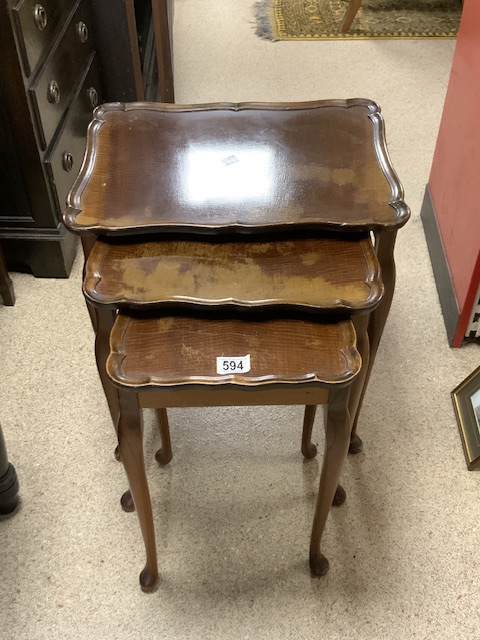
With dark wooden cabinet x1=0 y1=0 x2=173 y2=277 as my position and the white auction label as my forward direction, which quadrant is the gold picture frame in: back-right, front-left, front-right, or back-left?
front-left

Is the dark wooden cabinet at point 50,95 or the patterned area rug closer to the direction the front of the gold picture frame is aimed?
the dark wooden cabinet

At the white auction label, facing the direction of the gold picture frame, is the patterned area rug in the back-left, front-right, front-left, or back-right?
front-left

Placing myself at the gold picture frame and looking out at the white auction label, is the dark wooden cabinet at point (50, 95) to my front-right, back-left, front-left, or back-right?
front-right

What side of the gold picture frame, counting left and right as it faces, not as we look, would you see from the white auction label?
front

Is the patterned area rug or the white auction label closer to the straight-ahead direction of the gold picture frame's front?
the white auction label

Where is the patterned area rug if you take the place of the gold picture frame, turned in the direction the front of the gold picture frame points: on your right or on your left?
on your right

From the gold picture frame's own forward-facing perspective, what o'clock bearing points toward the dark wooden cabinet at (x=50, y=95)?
The dark wooden cabinet is roughly at 2 o'clock from the gold picture frame.

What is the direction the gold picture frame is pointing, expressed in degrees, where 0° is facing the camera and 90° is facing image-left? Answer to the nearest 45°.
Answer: approximately 45°

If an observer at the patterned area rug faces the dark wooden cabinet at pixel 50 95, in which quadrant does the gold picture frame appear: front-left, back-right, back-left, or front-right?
front-left

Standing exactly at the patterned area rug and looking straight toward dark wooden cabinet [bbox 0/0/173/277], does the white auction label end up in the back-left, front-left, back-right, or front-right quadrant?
front-left
